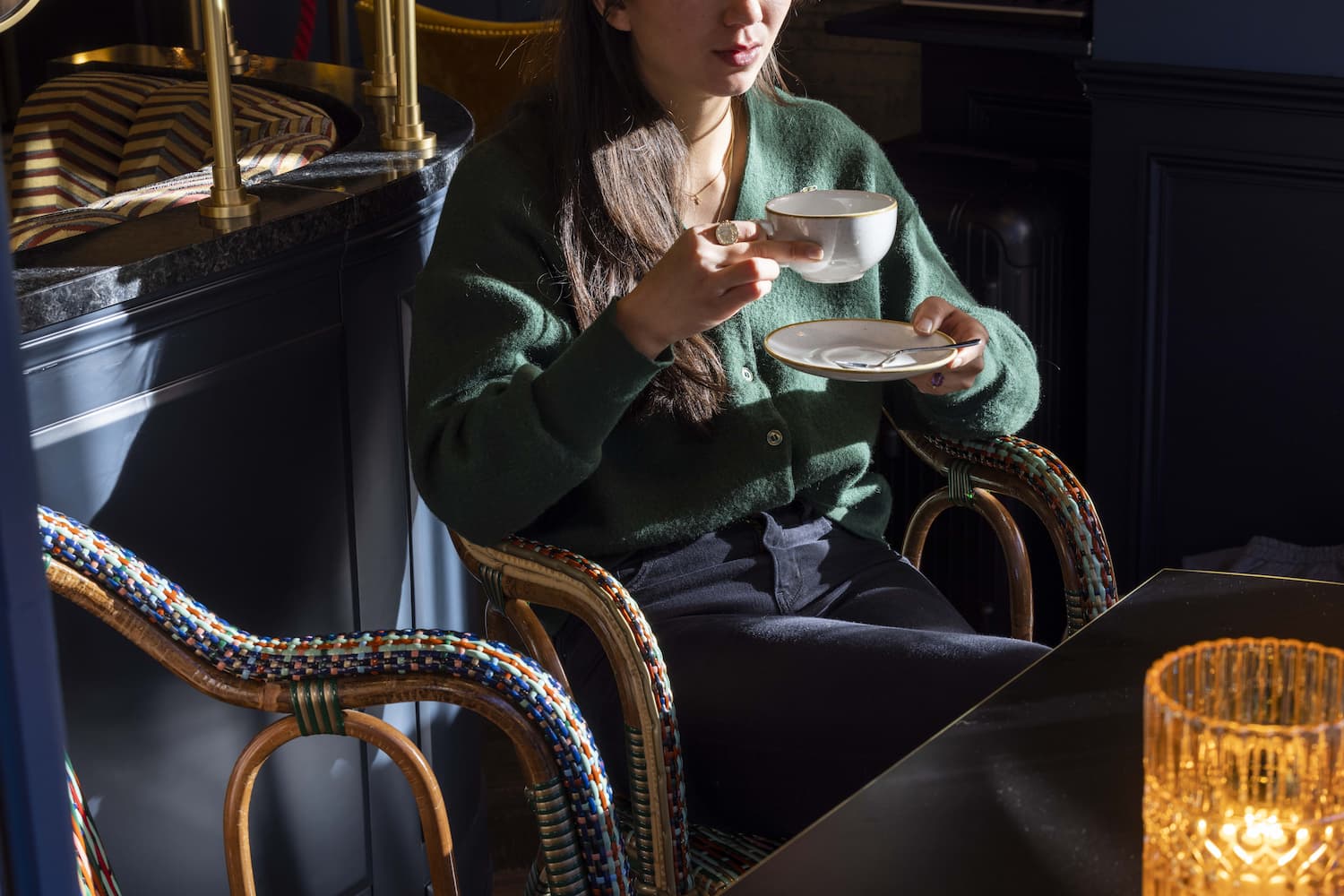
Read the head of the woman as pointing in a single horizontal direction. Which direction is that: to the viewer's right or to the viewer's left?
to the viewer's right

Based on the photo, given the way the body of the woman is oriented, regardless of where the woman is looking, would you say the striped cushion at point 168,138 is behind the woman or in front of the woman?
behind

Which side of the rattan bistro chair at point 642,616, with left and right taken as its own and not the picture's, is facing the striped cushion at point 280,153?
back

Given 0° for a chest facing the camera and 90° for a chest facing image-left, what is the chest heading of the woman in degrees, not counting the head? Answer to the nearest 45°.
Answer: approximately 315°

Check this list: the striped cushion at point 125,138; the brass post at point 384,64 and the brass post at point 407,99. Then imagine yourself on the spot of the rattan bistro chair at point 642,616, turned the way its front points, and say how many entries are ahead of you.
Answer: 0

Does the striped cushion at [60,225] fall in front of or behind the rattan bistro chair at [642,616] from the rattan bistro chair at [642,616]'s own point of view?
behind

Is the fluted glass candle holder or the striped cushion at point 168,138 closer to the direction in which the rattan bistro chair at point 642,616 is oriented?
the fluted glass candle holder

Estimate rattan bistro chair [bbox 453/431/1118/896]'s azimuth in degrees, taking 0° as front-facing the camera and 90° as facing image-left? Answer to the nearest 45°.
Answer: approximately 315°
